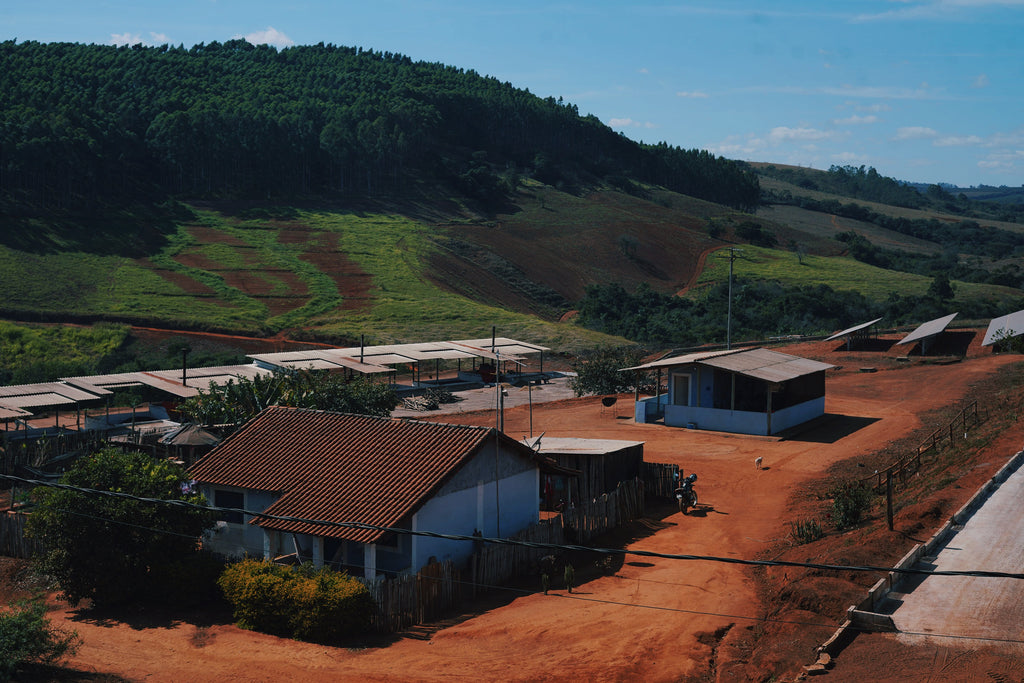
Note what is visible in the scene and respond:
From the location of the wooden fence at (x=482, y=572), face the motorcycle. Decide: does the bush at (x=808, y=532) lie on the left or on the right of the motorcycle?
right

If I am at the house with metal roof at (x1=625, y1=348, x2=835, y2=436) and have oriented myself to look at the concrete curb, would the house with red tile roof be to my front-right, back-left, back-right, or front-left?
front-right

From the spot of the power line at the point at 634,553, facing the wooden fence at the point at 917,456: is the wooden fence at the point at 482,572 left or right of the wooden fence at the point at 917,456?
left

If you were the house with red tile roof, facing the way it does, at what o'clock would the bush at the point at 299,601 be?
The bush is roughly at 11 o'clock from the house with red tile roof.

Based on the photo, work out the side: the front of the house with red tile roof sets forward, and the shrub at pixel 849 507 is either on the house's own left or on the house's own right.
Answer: on the house's own left

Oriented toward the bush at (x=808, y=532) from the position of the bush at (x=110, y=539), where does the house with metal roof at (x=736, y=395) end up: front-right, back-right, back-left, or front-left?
front-left

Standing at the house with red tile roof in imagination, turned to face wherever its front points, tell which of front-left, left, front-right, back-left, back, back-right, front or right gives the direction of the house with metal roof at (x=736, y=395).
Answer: back

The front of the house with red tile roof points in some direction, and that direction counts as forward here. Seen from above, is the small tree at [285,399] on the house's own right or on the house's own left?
on the house's own right

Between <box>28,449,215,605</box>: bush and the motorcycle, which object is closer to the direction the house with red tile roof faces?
the bush

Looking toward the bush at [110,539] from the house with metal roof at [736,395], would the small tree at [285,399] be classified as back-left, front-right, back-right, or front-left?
front-right

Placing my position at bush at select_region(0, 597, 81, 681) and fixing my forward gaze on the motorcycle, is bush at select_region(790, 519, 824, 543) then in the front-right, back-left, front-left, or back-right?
front-right

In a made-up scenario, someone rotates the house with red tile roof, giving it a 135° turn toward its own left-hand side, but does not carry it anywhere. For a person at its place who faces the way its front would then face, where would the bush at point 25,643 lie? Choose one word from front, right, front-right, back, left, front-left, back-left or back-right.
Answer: back-right

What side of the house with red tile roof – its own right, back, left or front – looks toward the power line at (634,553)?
left

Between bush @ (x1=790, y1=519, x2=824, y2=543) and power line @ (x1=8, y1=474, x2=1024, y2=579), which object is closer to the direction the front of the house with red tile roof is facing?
the power line

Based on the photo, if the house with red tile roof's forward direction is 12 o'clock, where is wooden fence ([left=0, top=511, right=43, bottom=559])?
The wooden fence is roughly at 2 o'clock from the house with red tile roof.

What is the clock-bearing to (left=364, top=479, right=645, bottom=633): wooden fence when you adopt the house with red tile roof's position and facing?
The wooden fence is roughly at 9 o'clock from the house with red tile roof.

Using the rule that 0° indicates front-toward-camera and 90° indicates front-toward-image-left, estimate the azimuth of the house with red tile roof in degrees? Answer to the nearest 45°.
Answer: approximately 45°

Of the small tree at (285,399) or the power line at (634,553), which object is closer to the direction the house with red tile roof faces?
the power line
